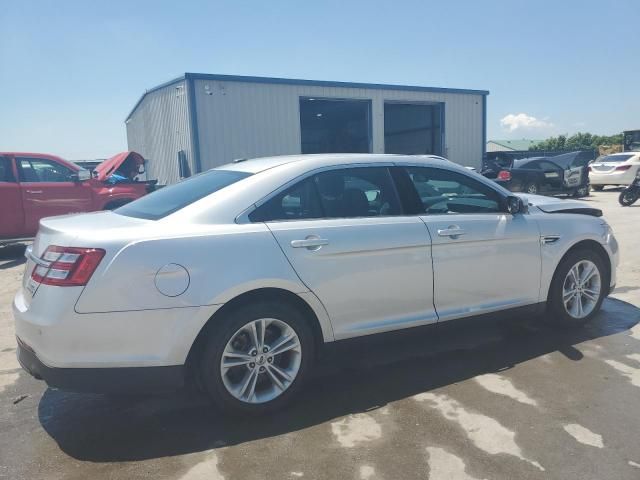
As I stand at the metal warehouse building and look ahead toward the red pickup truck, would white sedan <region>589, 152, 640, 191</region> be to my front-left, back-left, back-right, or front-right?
back-left

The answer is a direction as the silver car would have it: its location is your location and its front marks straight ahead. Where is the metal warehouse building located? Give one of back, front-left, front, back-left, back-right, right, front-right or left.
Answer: front-left

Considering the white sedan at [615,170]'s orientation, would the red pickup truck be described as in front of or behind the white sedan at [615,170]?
behind

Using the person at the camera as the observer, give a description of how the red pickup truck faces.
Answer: facing to the right of the viewer

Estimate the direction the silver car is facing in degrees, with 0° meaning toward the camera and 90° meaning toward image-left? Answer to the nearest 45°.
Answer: approximately 225°

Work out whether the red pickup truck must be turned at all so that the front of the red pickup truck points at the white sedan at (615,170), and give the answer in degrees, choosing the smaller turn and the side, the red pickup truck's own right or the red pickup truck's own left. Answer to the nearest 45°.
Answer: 0° — it already faces it

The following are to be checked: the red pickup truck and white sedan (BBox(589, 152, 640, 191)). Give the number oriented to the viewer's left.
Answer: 0

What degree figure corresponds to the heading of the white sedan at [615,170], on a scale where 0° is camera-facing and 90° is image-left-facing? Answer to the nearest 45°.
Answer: approximately 225°
